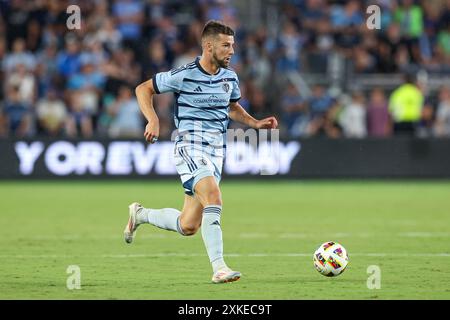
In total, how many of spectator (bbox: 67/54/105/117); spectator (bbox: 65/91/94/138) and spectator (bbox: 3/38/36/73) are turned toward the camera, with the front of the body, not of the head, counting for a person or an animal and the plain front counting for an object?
3

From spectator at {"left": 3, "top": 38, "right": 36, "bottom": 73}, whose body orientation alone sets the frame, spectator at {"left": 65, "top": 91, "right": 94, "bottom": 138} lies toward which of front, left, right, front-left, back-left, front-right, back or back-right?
front-left

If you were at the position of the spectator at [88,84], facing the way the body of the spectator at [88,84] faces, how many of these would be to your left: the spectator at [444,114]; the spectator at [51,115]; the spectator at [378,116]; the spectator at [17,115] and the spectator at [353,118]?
3

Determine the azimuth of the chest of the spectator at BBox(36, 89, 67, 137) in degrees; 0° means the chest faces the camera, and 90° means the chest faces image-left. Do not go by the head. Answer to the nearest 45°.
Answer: approximately 0°

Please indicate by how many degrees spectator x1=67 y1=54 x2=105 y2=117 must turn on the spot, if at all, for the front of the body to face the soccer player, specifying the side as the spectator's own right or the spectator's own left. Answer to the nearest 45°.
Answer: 0° — they already face them

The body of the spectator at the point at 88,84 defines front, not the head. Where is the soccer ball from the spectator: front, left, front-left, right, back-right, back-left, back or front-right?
front

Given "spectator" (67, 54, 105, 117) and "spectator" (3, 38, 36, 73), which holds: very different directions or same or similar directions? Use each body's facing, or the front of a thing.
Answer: same or similar directions

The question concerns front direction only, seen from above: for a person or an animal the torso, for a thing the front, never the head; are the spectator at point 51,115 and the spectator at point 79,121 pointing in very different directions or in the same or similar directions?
same or similar directions

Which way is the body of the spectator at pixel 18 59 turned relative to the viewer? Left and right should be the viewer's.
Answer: facing the viewer

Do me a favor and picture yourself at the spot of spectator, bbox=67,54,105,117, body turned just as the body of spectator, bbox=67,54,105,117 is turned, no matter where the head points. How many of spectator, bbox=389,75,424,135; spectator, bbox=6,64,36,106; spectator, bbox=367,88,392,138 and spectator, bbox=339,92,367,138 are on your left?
3

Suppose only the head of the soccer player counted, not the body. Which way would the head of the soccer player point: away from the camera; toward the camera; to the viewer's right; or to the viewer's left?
to the viewer's right

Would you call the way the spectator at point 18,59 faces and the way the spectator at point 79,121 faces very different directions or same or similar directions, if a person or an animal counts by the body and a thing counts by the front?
same or similar directions

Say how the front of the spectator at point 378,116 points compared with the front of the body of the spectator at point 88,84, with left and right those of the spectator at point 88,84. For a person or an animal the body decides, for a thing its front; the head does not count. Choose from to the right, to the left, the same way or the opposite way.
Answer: the same way

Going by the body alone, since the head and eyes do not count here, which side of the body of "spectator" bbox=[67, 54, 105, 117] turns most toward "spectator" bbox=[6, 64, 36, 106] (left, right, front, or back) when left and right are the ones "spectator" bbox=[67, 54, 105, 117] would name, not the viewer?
right

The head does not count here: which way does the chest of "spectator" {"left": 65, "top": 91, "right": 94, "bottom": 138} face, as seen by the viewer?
toward the camera
